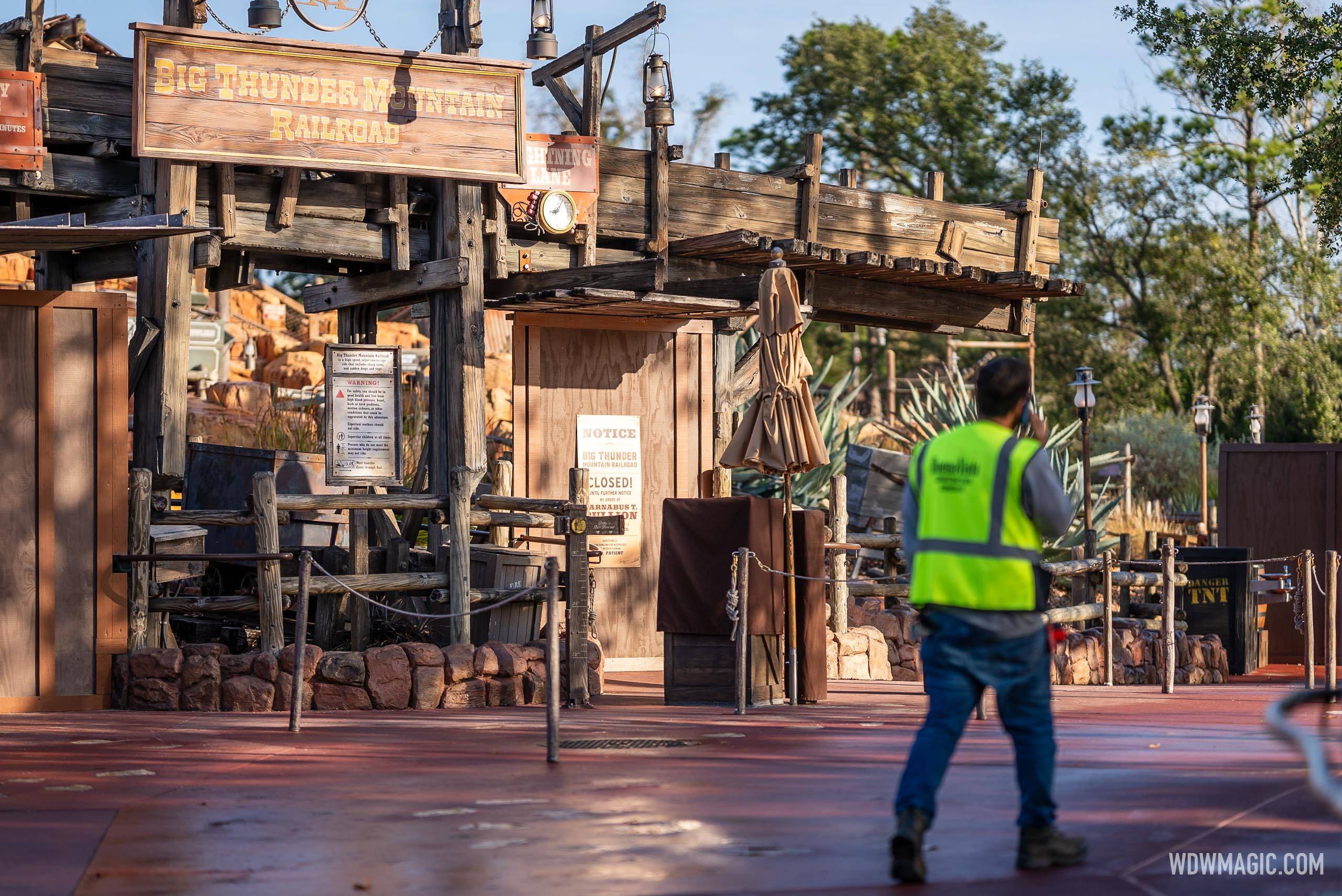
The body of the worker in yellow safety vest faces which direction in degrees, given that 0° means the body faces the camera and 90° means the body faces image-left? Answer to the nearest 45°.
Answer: approximately 225°

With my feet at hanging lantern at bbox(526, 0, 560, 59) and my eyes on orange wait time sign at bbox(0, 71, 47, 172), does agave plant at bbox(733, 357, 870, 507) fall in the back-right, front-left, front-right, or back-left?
back-right

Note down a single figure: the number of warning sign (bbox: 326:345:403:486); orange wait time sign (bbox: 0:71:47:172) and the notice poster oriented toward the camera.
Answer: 3

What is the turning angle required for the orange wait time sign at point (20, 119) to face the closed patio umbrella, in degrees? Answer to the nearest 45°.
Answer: approximately 90° to its left

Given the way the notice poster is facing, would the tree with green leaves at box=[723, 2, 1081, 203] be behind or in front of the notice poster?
behind

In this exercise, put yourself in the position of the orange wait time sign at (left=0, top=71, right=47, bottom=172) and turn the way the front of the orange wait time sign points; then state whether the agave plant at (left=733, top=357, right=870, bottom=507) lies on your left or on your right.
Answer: on your left

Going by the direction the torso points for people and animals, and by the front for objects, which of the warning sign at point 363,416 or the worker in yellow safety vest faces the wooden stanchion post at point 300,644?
the warning sign

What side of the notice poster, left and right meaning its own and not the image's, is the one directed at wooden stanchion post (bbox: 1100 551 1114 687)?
left

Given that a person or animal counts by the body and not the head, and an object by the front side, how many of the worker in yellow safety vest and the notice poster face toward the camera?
1

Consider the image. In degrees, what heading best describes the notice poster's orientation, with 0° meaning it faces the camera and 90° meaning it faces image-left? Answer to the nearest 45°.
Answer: approximately 0°
